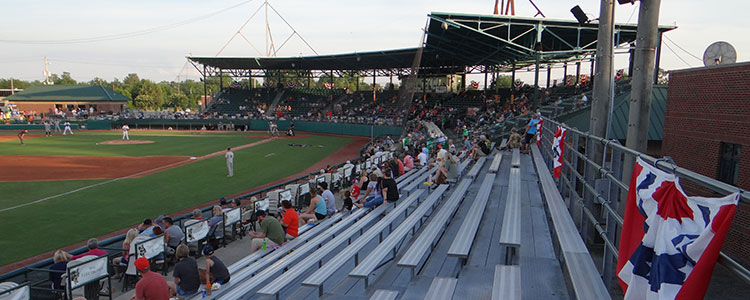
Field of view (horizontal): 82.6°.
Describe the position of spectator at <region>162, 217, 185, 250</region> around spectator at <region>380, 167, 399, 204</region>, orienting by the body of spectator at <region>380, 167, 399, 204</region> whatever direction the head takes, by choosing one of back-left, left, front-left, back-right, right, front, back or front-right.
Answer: front-left

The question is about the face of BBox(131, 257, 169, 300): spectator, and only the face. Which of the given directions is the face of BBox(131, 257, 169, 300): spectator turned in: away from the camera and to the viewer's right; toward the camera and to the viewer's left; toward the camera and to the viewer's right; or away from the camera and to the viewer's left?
away from the camera and to the viewer's left

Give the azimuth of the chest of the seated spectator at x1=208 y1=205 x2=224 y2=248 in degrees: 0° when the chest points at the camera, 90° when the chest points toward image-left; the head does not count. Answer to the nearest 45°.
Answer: approximately 135°

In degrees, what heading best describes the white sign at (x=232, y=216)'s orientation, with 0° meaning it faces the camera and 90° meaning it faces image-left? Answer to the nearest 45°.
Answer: approximately 315°

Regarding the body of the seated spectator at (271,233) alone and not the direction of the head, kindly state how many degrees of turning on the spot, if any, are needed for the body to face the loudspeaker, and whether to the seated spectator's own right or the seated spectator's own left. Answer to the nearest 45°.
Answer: approximately 135° to the seated spectator's own right

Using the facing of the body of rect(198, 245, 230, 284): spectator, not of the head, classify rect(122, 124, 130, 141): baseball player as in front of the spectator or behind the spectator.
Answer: in front

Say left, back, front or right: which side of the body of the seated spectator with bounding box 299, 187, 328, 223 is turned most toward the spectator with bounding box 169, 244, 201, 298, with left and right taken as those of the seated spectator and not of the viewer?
left

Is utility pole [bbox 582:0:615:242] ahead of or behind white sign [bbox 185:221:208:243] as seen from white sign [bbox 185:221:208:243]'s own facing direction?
ahead

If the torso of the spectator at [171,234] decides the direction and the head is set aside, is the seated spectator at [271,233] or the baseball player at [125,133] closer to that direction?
the baseball player

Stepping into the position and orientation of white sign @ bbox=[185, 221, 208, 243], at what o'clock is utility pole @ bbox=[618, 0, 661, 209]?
The utility pole is roughly at 12 o'clock from the white sign.

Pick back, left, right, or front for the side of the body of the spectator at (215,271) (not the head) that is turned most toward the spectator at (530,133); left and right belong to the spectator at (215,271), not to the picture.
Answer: right
